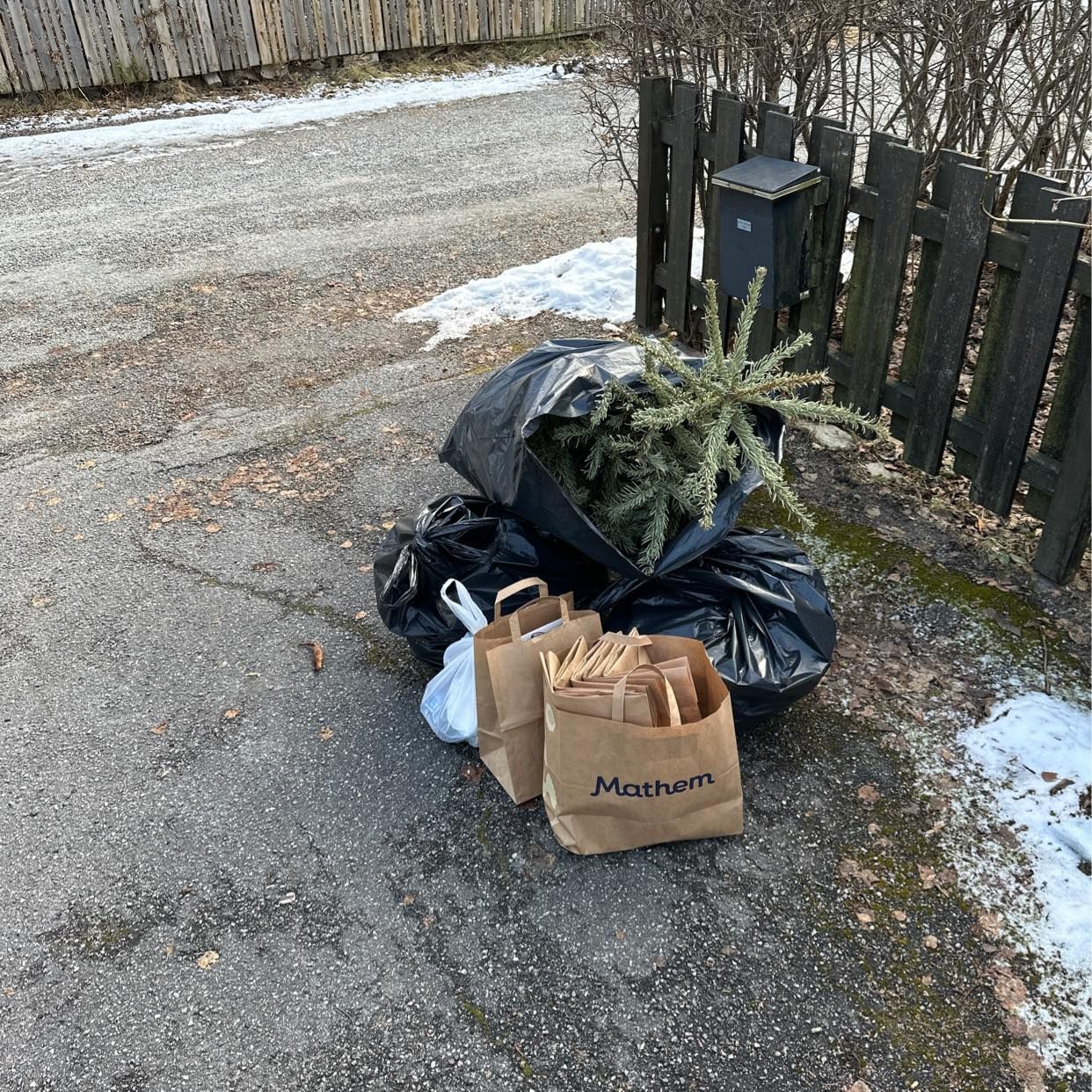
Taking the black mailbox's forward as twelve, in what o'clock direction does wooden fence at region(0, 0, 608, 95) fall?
The wooden fence is roughly at 3 o'clock from the black mailbox.

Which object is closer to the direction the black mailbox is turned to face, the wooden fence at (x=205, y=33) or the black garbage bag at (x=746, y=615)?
the black garbage bag

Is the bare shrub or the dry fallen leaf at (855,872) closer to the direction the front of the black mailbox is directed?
the dry fallen leaf

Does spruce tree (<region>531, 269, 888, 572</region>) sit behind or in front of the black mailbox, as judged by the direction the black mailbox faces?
in front

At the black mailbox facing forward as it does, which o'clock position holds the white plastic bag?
The white plastic bag is roughly at 11 o'clock from the black mailbox.

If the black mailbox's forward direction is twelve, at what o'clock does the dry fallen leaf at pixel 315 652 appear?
The dry fallen leaf is roughly at 12 o'clock from the black mailbox.

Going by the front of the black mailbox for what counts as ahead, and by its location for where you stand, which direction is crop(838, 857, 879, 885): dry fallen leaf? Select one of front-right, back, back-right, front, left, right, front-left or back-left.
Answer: front-left

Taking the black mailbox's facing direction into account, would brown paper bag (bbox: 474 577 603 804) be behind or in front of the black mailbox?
in front

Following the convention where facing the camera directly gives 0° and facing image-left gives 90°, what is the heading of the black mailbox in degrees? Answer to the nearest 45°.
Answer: approximately 45°

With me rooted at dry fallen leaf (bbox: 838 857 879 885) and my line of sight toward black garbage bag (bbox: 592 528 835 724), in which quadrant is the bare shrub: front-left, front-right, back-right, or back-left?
front-right

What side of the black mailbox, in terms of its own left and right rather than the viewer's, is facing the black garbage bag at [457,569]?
front

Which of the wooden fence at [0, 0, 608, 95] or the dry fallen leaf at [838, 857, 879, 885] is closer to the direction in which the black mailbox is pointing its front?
the dry fallen leaf

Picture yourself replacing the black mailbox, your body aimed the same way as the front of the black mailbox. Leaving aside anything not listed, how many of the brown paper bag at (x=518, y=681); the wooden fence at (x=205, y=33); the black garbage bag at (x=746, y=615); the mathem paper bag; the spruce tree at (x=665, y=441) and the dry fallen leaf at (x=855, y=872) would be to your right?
1
